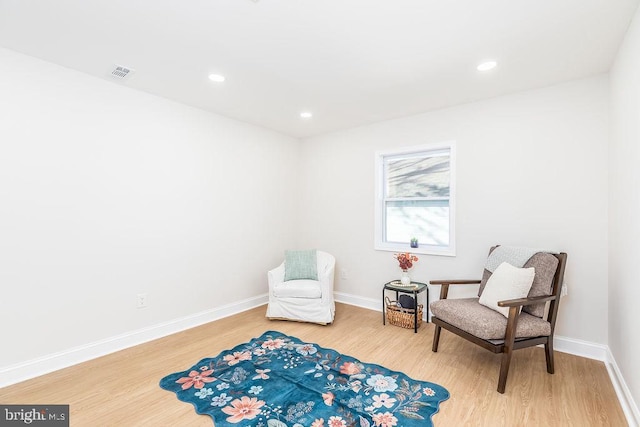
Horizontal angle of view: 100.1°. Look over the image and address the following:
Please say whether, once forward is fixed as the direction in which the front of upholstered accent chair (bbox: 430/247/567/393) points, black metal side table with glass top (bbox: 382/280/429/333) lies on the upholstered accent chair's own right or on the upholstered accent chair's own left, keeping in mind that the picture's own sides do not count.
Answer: on the upholstered accent chair's own right

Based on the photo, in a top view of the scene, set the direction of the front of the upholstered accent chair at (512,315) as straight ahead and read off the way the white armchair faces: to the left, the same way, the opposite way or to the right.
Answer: to the left

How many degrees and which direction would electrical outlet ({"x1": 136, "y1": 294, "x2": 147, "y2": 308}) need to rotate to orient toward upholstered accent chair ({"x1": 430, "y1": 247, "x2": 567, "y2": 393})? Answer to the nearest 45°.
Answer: approximately 45° to its left

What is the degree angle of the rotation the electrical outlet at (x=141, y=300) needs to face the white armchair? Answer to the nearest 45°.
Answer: approximately 90° to its left

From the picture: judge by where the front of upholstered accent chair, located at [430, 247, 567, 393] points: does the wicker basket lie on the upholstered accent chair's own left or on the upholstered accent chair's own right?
on the upholstered accent chair's own right

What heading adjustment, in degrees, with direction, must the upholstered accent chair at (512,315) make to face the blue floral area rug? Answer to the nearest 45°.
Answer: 0° — it already faces it

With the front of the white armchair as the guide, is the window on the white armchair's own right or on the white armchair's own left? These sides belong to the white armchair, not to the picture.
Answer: on the white armchair's own left

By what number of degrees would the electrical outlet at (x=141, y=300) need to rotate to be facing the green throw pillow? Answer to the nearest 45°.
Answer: approximately 90° to its left

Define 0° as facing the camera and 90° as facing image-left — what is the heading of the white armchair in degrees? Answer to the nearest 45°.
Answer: approximately 0°

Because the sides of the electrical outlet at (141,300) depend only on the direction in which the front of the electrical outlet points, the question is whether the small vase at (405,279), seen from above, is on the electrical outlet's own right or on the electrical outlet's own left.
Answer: on the electrical outlet's own left
